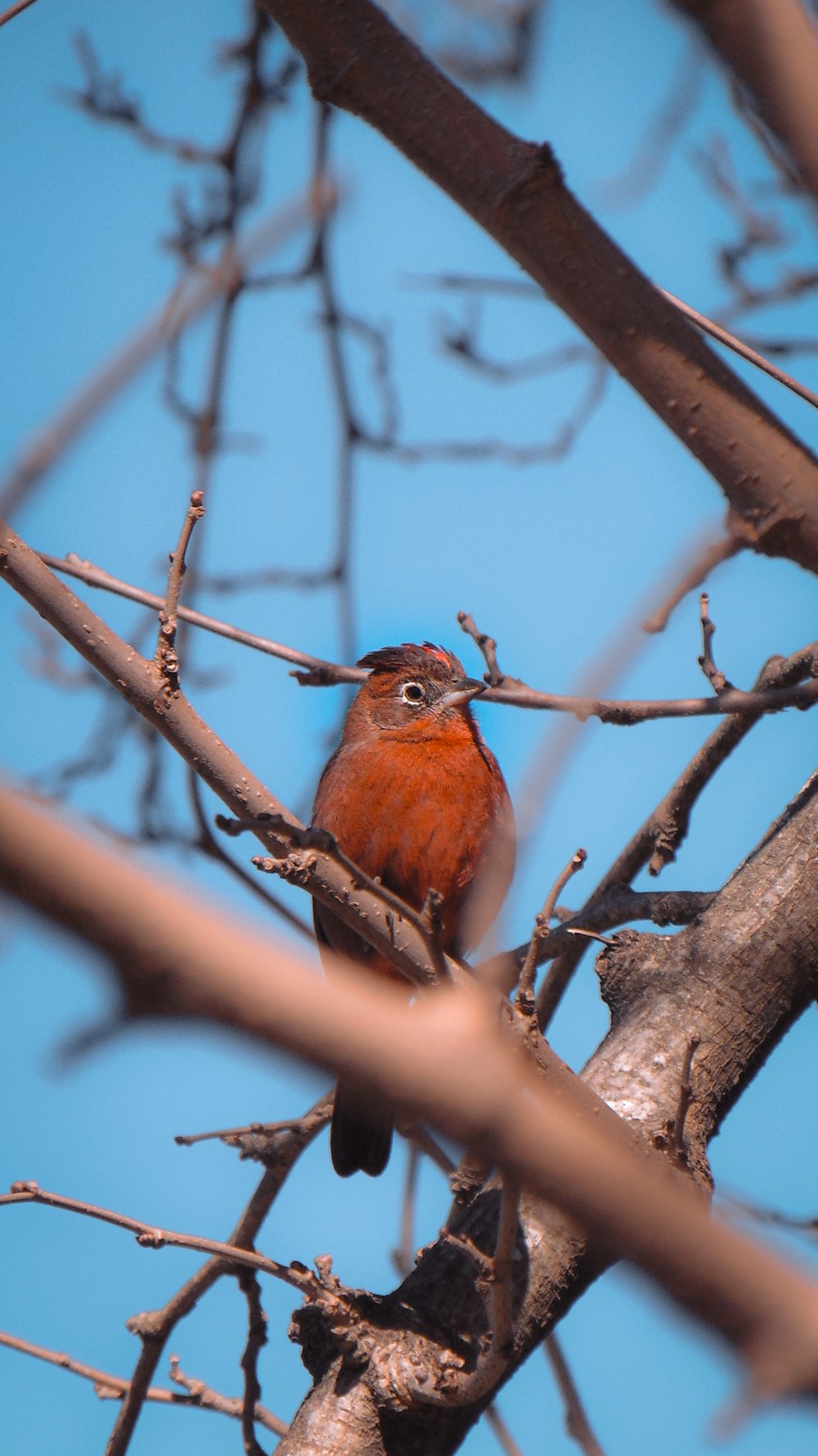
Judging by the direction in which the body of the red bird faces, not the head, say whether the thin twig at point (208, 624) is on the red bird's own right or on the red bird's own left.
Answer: on the red bird's own right

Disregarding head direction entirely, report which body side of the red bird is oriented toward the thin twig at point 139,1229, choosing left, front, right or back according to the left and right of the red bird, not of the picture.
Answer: right

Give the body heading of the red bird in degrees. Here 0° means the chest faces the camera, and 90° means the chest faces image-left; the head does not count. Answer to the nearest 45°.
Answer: approximately 315°
